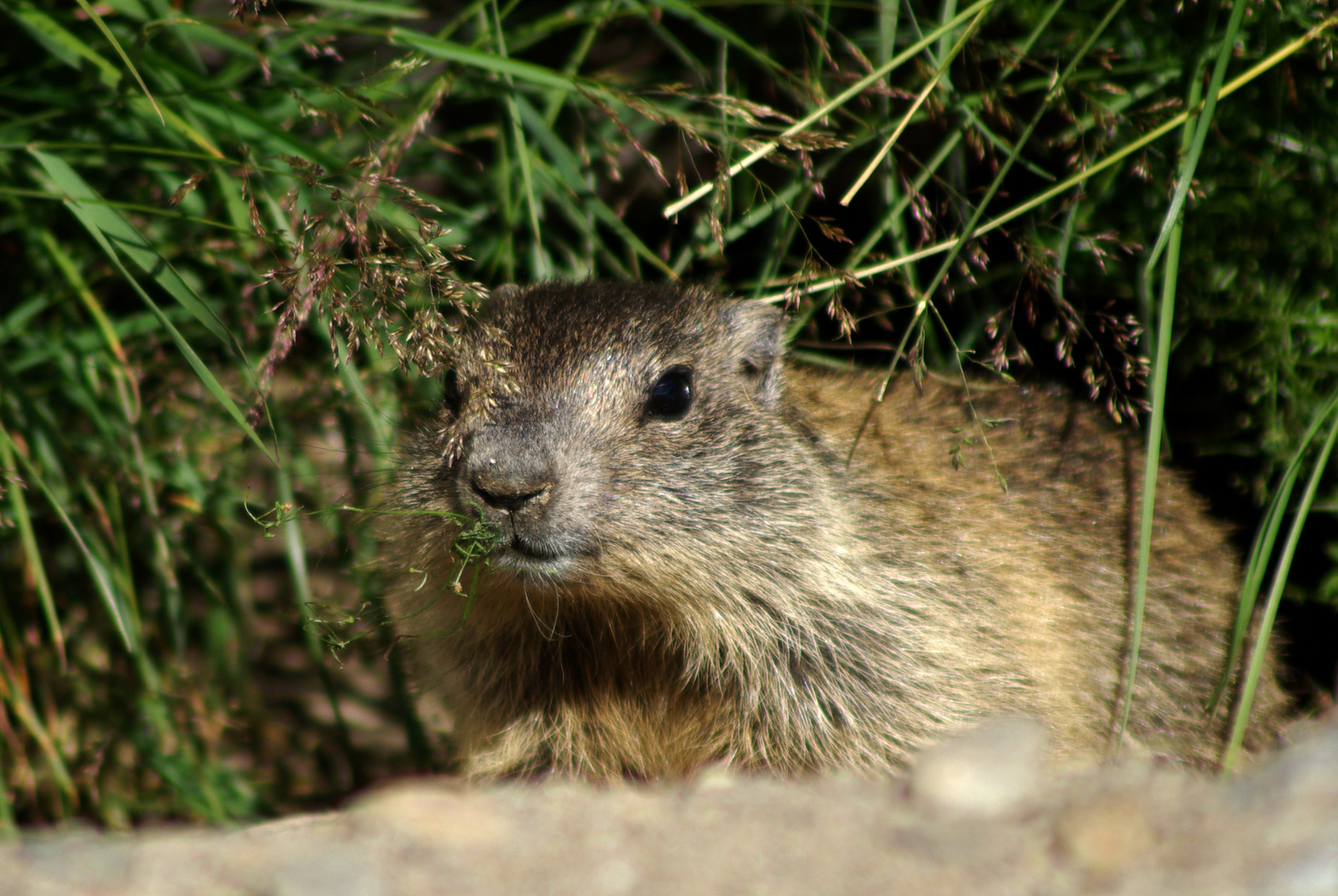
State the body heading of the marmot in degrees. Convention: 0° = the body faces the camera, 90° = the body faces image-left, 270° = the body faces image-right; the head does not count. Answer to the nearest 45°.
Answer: approximately 45°
